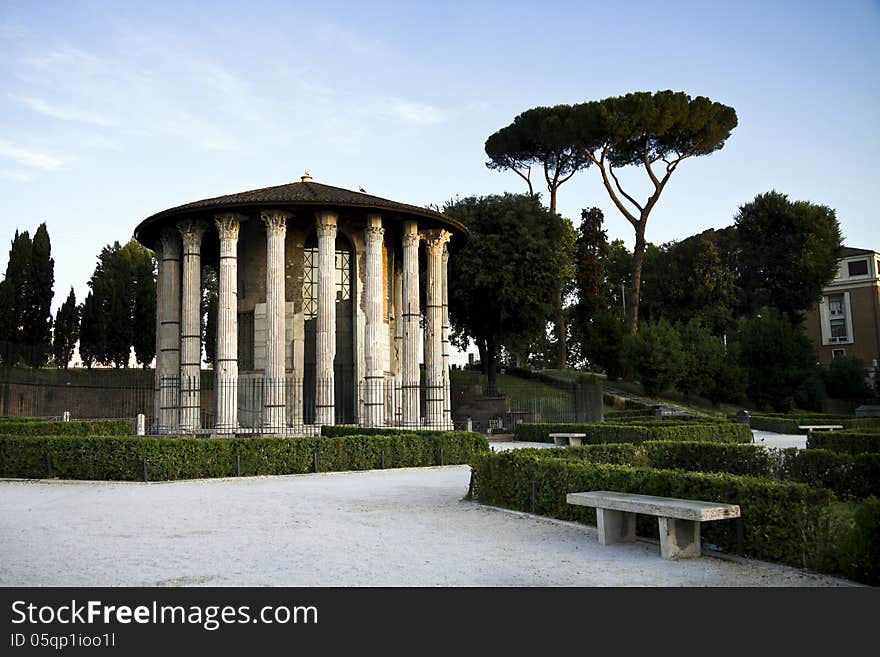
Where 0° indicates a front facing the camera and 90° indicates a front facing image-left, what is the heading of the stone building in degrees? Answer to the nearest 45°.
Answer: approximately 0°

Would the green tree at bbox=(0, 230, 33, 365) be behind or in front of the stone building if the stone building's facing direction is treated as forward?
behind

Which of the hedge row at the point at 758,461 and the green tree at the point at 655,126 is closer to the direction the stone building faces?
the hedge row

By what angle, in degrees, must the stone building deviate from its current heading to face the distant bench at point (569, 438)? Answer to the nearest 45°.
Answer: approximately 45° to its left

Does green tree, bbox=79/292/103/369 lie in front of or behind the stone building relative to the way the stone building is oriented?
behind

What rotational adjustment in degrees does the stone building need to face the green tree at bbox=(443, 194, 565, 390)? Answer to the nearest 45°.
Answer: approximately 135° to its left

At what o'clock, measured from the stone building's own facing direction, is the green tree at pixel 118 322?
The green tree is roughly at 5 o'clock from the stone building.

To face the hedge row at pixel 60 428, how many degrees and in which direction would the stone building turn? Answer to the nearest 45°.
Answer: approximately 45° to its right

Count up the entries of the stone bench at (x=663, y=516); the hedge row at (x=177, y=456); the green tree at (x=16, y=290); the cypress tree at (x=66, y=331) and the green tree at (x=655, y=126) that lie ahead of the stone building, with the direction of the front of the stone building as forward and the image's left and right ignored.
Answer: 2

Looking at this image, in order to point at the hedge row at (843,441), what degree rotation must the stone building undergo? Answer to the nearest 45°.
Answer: approximately 45° to its left

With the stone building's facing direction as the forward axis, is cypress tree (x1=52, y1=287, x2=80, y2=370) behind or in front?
behind

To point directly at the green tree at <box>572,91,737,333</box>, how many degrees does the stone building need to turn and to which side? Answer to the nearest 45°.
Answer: approximately 135° to its left

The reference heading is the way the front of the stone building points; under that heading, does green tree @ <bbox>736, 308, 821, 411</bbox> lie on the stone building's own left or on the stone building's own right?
on the stone building's own left
